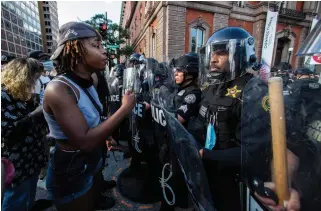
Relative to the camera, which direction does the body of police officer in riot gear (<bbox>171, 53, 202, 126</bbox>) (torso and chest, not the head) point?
to the viewer's left

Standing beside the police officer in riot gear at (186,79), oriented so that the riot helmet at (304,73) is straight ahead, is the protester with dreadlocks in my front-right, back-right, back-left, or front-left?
back-right

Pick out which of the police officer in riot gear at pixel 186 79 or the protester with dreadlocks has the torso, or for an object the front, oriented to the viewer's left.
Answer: the police officer in riot gear

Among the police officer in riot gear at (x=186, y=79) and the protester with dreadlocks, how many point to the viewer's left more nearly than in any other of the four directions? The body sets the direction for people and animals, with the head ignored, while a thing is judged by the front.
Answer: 1

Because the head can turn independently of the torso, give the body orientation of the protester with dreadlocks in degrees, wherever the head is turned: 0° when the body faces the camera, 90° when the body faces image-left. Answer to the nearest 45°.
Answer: approximately 270°

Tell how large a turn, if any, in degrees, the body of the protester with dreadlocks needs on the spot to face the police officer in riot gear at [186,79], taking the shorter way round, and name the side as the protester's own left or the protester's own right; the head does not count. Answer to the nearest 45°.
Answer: approximately 45° to the protester's own left

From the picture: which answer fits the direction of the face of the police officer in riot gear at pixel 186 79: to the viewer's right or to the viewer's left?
to the viewer's left

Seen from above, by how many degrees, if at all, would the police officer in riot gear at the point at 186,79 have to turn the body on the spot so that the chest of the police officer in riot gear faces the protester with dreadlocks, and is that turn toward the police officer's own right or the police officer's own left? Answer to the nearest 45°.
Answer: approximately 45° to the police officer's own left

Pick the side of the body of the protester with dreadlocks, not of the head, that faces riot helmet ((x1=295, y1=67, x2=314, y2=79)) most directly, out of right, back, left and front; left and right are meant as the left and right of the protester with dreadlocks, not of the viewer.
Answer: front

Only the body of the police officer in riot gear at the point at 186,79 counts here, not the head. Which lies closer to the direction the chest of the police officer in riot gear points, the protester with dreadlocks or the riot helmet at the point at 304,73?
the protester with dreadlocks

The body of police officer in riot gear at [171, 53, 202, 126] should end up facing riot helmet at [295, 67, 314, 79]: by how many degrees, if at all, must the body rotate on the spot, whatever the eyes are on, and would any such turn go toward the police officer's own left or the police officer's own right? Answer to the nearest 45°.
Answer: approximately 135° to the police officer's own right
